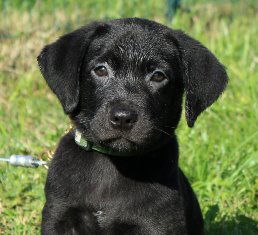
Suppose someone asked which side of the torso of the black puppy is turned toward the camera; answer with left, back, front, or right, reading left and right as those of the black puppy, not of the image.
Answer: front
